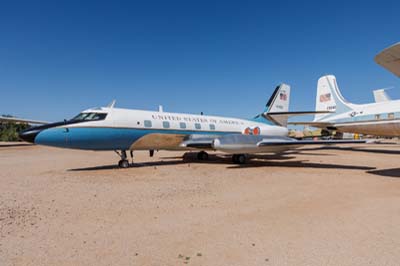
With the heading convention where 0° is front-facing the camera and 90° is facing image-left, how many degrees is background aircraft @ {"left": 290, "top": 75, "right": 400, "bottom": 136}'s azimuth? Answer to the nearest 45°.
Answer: approximately 315°

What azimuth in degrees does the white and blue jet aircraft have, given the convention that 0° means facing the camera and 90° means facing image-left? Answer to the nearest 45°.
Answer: approximately 45°

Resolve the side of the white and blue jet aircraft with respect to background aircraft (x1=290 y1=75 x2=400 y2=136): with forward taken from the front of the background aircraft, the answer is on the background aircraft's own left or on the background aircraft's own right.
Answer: on the background aircraft's own right

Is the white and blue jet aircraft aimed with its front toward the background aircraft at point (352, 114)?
no

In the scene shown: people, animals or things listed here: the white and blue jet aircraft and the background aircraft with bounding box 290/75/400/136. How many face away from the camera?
0
